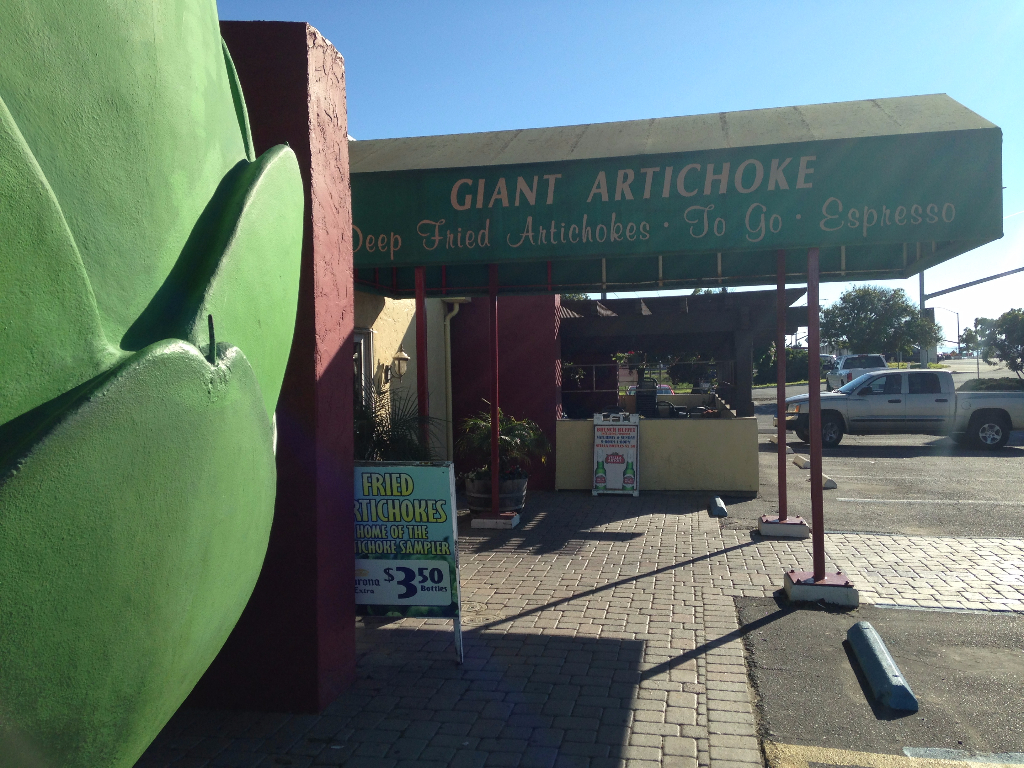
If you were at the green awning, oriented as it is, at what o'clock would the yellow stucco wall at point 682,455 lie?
The yellow stucco wall is roughly at 6 o'clock from the green awning.

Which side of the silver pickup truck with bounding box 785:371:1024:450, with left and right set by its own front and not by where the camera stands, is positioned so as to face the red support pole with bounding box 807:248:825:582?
left

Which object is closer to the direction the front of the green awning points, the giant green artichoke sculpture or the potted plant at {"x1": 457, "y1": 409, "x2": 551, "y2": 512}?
the giant green artichoke sculpture

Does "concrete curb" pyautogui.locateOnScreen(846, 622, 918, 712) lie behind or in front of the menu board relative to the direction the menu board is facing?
in front

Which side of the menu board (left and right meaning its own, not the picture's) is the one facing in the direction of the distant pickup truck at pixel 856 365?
back

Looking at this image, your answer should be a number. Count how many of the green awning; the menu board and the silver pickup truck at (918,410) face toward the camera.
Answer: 2

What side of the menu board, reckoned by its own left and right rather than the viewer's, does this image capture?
front

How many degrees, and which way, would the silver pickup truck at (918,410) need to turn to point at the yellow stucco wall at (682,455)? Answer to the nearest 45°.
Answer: approximately 90° to its left

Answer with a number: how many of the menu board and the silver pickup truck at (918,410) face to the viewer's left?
1

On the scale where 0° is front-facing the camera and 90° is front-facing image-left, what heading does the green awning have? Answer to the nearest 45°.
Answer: approximately 0°

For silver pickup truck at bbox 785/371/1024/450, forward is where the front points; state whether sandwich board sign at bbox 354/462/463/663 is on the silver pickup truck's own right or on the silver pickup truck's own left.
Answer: on the silver pickup truck's own left

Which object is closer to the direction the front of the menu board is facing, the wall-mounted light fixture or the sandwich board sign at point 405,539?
the sandwich board sign

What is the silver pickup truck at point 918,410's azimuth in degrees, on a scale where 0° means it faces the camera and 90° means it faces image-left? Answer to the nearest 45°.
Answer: approximately 90°
